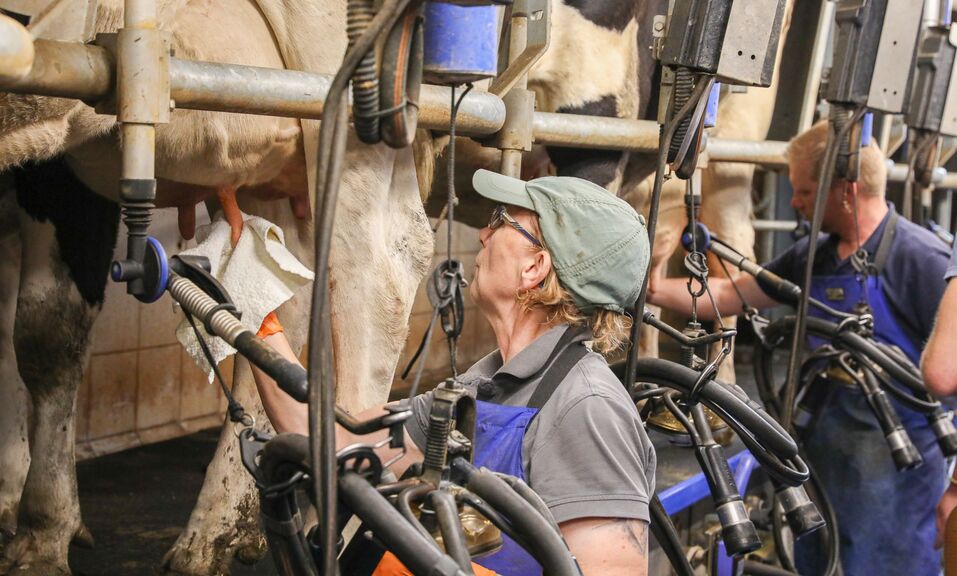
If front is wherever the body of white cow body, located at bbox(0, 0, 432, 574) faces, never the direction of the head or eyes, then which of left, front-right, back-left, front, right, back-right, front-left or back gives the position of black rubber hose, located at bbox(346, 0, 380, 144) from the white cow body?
left

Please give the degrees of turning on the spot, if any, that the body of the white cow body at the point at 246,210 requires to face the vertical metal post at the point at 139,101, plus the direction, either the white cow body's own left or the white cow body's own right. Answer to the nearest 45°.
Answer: approximately 90° to the white cow body's own left

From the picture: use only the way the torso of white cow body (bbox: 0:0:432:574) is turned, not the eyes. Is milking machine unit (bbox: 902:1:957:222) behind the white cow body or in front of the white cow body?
behind

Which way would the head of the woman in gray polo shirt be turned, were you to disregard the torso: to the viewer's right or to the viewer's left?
to the viewer's left

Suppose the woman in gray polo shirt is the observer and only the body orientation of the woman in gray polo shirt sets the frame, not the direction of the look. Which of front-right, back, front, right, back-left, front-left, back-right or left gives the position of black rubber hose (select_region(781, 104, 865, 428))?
back-right

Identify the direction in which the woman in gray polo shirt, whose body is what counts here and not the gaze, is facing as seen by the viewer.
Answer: to the viewer's left

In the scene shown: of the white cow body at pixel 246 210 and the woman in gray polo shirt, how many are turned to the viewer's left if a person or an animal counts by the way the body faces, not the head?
2

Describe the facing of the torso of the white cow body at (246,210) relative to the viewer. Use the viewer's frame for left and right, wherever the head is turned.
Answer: facing to the left of the viewer

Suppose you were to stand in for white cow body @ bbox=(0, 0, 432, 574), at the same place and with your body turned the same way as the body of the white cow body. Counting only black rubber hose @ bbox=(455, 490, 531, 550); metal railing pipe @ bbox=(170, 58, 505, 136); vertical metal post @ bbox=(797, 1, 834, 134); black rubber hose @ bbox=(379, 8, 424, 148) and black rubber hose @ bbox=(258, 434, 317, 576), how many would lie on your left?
4

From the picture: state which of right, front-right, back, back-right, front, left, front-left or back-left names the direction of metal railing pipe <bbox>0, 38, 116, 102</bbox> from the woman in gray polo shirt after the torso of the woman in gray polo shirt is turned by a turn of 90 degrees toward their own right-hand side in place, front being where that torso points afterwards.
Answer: left
